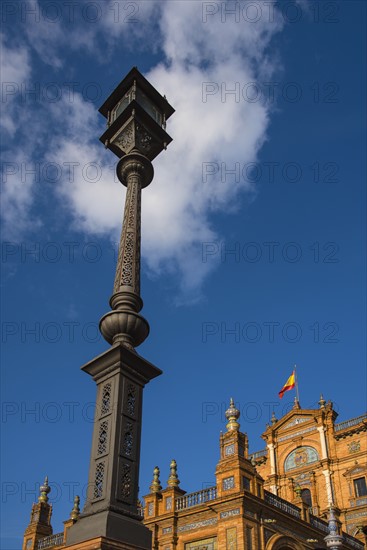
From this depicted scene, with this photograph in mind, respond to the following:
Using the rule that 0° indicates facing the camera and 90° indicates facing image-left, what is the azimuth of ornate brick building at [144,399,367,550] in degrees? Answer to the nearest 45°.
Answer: approximately 45°

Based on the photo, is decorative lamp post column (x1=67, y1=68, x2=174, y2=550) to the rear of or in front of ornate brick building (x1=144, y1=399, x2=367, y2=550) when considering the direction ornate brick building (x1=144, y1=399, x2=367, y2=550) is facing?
in front
